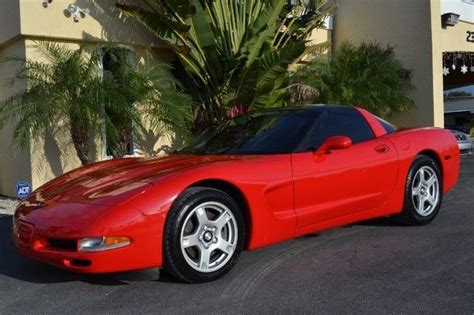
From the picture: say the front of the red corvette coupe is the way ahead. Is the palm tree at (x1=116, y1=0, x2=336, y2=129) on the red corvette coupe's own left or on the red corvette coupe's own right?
on the red corvette coupe's own right

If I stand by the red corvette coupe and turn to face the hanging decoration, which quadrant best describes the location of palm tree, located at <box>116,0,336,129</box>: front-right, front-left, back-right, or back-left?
front-left

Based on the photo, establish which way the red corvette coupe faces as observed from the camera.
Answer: facing the viewer and to the left of the viewer

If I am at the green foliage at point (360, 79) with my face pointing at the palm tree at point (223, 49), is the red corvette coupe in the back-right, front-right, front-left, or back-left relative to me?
front-left

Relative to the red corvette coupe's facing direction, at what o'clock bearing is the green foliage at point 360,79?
The green foliage is roughly at 5 o'clock from the red corvette coupe.

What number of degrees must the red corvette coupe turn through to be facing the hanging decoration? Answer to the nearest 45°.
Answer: approximately 180°
